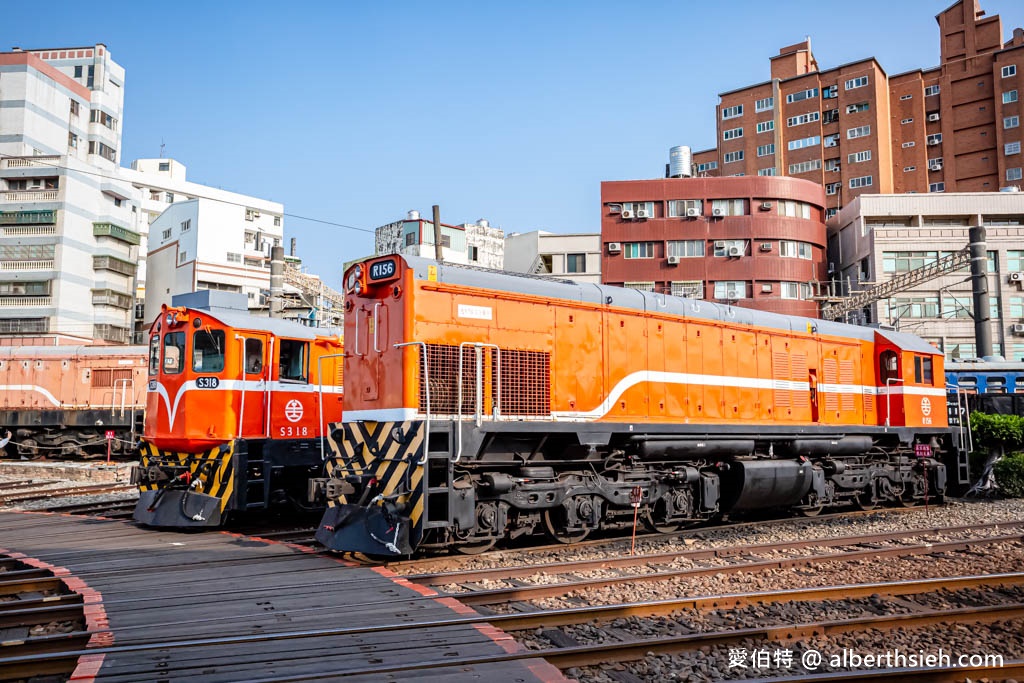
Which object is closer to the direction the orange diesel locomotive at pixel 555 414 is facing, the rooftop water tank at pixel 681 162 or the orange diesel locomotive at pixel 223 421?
the orange diesel locomotive

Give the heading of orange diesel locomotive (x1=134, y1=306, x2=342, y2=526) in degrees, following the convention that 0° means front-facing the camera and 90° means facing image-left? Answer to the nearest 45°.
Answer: approximately 45°

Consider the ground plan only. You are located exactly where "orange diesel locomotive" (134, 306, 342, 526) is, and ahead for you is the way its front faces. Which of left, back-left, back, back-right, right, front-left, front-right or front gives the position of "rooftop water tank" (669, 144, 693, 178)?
back

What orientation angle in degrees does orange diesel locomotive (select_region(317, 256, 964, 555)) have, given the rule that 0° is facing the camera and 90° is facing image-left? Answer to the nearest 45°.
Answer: approximately 45°

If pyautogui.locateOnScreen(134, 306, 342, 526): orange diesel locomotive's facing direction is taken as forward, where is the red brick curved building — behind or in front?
behind

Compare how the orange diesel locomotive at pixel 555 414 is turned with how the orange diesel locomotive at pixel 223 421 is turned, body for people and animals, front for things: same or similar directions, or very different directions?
same or similar directions

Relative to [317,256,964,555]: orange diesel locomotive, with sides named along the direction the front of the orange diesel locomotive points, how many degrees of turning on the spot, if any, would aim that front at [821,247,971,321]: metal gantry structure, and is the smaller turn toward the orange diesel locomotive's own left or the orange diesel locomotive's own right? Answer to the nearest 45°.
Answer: approximately 180°

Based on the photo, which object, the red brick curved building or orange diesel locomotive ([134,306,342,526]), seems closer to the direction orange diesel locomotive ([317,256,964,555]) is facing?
the orange diesel locomotive

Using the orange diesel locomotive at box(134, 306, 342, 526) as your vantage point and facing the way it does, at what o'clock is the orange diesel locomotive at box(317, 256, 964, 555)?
the orange diesel locomotive at box(317, 256, 964, 555) is roughly at 9 o'clock from the orange diesel locomotive at box(134, 306, 342, 526).

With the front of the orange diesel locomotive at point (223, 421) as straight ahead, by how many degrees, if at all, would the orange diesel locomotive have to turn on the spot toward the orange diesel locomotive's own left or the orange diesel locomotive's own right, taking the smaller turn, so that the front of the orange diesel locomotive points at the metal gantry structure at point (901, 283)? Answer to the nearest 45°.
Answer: approximately 180°

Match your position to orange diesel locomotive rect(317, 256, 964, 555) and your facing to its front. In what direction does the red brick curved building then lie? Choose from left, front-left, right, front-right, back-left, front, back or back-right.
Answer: back-right

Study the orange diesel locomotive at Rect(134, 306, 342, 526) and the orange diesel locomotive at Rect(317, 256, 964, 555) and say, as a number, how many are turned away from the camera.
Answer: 0
